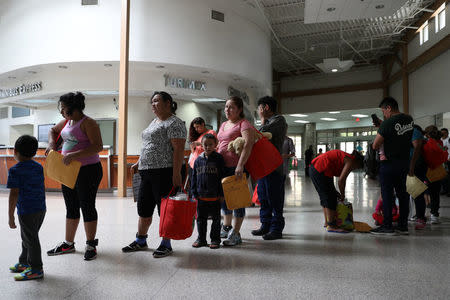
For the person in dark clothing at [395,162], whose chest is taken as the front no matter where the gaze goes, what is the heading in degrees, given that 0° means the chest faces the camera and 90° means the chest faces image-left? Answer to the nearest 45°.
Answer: approximately 135°

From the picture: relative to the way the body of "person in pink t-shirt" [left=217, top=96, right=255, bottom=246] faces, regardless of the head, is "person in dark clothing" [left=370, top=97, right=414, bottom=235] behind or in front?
behind

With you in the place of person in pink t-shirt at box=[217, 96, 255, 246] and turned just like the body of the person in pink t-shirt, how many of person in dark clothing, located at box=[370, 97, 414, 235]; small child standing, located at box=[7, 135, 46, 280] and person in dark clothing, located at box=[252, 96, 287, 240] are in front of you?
1

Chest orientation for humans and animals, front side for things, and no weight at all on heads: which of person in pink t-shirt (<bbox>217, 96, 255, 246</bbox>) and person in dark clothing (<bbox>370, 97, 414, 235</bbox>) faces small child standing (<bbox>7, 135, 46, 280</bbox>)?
the person in pink t-shirt

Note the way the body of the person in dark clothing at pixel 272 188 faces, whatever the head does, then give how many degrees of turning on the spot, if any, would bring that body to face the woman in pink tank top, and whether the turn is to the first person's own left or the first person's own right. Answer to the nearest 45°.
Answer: approximately 45° to the first person's own left

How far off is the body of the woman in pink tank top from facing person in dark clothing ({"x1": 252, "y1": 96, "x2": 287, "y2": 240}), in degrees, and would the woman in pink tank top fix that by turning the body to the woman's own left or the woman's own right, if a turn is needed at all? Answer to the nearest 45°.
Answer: approximately 135° to the woman's own left

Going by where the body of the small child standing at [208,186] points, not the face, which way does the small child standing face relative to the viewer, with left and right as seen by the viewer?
facing the viewer

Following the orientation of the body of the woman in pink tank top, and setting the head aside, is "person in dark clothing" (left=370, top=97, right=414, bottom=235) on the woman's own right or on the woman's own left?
on the woman's own left

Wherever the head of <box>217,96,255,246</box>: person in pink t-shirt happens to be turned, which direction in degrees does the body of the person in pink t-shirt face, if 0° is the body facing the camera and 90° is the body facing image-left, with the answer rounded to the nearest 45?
approximately 45°

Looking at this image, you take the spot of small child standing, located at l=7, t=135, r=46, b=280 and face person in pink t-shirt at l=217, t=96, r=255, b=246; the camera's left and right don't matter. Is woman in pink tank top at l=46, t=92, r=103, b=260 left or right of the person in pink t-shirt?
left

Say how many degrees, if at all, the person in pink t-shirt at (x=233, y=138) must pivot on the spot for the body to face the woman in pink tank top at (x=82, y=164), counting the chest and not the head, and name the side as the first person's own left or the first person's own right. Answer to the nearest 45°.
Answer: approximately 45° to the first person's own right

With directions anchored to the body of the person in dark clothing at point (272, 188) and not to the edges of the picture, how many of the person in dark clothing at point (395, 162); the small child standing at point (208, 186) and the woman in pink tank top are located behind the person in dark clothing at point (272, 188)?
1

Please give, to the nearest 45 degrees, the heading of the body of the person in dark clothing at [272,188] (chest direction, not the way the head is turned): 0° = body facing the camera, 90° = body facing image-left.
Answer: approximately 90°

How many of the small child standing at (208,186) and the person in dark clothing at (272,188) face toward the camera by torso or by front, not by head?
1

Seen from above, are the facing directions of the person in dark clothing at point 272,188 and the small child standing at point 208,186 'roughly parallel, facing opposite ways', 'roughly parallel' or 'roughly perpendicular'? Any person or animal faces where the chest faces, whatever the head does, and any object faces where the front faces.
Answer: roughly perpendicular
